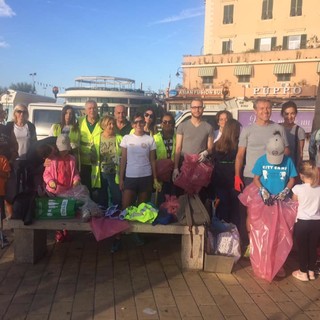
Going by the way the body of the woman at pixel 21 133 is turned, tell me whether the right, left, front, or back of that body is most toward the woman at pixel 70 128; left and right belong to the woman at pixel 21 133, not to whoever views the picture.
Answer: left

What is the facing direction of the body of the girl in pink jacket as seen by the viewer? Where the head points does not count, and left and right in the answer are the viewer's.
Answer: facing the viewer

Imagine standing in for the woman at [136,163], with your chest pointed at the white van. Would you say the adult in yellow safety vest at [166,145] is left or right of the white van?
right

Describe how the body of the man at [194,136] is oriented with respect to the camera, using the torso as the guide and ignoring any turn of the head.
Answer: toward the camera

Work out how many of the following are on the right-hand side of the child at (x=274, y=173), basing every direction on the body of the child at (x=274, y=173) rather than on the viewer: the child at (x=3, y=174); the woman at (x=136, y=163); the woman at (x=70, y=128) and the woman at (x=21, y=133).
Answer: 4

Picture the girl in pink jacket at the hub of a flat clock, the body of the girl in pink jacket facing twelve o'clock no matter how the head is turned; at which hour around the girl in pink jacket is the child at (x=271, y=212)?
The child is roughly at 10 o'clock from the girl in pink jacket.

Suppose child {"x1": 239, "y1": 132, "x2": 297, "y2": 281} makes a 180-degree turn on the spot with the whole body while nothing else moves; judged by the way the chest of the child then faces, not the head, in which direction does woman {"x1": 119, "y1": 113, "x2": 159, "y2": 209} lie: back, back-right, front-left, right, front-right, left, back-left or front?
left

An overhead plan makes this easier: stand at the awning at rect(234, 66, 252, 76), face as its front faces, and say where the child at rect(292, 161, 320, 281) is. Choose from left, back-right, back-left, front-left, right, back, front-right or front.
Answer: front
